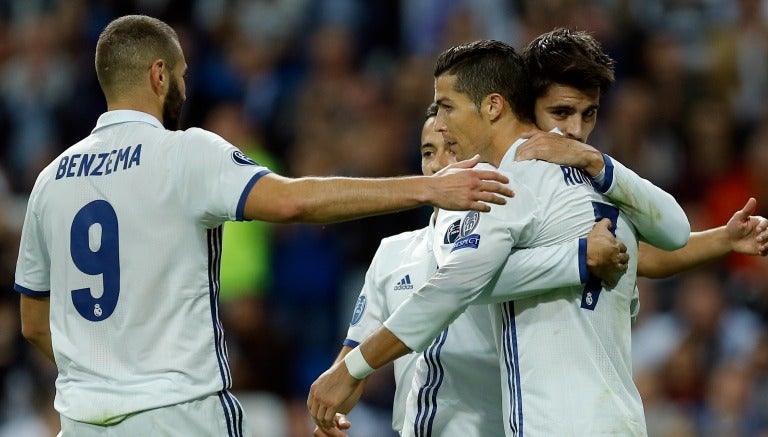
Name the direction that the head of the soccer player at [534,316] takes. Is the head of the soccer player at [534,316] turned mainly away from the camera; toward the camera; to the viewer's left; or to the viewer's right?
to the viewer's left

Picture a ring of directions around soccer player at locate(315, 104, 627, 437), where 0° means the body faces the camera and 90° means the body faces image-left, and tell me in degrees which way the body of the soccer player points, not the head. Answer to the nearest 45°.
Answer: approximately 315°

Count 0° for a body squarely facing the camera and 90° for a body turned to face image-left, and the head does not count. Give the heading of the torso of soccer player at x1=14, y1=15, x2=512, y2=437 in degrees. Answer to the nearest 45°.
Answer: approximately 225°

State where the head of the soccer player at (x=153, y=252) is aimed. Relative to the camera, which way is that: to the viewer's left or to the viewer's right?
to the viewer's right

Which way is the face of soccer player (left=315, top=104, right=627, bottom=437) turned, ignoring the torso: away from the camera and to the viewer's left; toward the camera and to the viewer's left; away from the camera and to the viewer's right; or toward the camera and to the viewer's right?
toward the camera and to the viewer's left

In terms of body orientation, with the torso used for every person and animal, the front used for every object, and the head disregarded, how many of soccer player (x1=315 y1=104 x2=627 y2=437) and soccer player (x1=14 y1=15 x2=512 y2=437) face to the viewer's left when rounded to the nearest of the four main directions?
0

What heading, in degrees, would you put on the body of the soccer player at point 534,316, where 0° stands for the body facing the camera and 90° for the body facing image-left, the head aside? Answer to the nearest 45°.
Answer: approximately 135°
